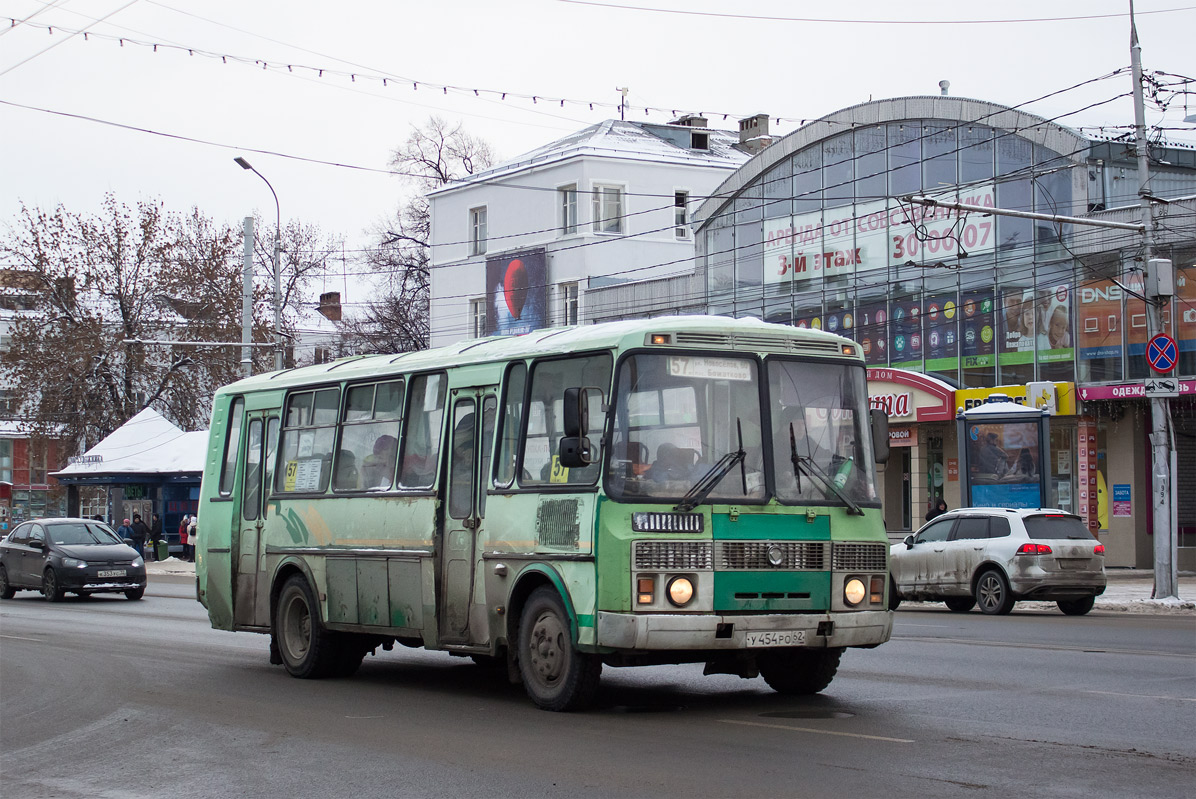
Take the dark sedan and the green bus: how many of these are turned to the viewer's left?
0

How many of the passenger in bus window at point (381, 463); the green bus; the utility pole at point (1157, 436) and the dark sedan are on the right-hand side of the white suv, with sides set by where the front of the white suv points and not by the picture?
1

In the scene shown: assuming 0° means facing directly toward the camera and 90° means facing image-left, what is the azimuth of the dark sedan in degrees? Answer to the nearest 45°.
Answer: approximately 315°

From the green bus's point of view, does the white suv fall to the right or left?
on its left

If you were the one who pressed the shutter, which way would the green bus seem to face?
facing the viewer and to the right of the viewer

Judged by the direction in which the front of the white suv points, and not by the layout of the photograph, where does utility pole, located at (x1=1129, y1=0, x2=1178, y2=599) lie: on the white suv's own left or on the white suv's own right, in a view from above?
on the white suv's own right

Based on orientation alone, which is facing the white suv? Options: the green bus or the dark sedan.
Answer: the dark sedan

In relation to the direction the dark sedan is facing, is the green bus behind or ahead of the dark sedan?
ahead

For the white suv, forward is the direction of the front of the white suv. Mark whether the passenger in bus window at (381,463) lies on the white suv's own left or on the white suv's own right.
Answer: on the white suv's own left

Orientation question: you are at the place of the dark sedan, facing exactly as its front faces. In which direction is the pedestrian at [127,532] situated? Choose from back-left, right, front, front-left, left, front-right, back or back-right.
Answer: back-left

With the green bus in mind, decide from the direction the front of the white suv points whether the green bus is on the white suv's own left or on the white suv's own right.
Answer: on the white suv's own left
